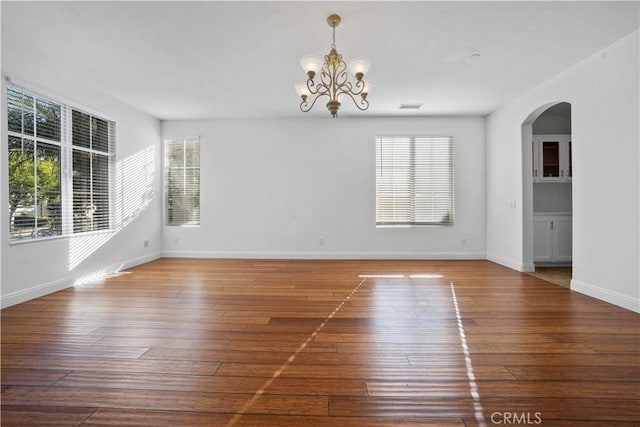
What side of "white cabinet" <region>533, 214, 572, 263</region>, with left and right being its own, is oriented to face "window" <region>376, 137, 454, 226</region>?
right

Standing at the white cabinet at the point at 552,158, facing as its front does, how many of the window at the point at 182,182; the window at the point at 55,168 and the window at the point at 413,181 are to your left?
0

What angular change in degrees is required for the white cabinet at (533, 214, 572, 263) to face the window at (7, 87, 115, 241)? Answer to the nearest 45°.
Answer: approximately 45° to its right

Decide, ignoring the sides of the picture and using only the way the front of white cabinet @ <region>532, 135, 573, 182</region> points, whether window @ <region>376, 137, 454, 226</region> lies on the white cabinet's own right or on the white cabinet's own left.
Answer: on the white cabinet's own right

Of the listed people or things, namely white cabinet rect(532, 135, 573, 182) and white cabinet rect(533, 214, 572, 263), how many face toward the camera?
2

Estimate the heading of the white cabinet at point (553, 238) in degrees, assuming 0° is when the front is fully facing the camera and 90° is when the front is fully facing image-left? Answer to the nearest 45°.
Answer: approximately 0°

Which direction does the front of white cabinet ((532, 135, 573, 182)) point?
toward the camera

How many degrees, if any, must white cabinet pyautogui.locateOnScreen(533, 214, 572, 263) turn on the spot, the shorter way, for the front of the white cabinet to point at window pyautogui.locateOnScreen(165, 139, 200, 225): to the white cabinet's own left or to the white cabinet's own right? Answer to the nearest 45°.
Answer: approximately 45° to the white cabinet's own right

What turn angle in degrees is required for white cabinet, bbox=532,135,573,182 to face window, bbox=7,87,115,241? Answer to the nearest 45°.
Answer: approximately 45° to its right

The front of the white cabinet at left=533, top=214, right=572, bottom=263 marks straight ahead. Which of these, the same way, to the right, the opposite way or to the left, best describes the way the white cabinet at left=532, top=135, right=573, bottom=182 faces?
the same way

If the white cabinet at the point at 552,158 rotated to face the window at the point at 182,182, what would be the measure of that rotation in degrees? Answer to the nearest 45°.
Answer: approximately 45° to its right
